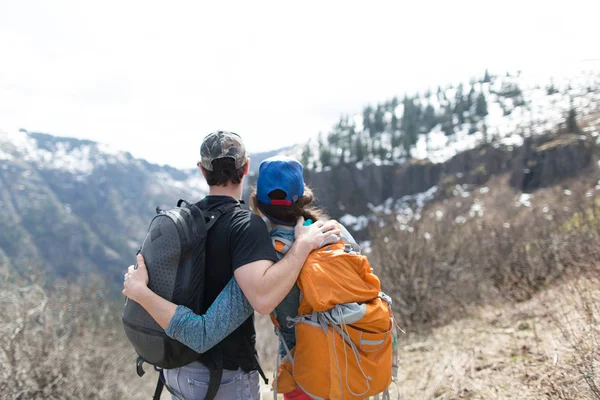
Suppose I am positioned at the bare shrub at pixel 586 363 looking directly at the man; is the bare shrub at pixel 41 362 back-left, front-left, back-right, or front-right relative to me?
front-right

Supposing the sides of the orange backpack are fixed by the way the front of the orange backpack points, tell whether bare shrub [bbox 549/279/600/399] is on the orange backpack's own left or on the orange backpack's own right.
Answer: on the orange backpack's own left

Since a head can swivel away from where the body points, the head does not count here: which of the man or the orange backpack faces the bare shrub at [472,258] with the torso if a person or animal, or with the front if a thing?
the man

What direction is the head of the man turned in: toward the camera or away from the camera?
away from the camera

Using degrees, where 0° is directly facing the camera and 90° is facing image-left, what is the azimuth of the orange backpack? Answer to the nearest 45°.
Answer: approximately 315°

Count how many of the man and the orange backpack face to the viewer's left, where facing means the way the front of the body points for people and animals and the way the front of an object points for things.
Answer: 0

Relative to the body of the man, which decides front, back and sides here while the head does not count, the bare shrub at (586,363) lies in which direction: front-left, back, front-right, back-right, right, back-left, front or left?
front-right

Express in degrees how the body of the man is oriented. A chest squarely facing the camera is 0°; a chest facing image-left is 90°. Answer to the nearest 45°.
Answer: approximately 225°

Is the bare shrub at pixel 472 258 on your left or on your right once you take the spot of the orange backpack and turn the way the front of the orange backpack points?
on your left

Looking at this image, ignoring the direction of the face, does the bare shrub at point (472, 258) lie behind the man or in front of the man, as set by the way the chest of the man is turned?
in front

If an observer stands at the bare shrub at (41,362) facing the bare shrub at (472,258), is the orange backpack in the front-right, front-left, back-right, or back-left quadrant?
front-right
